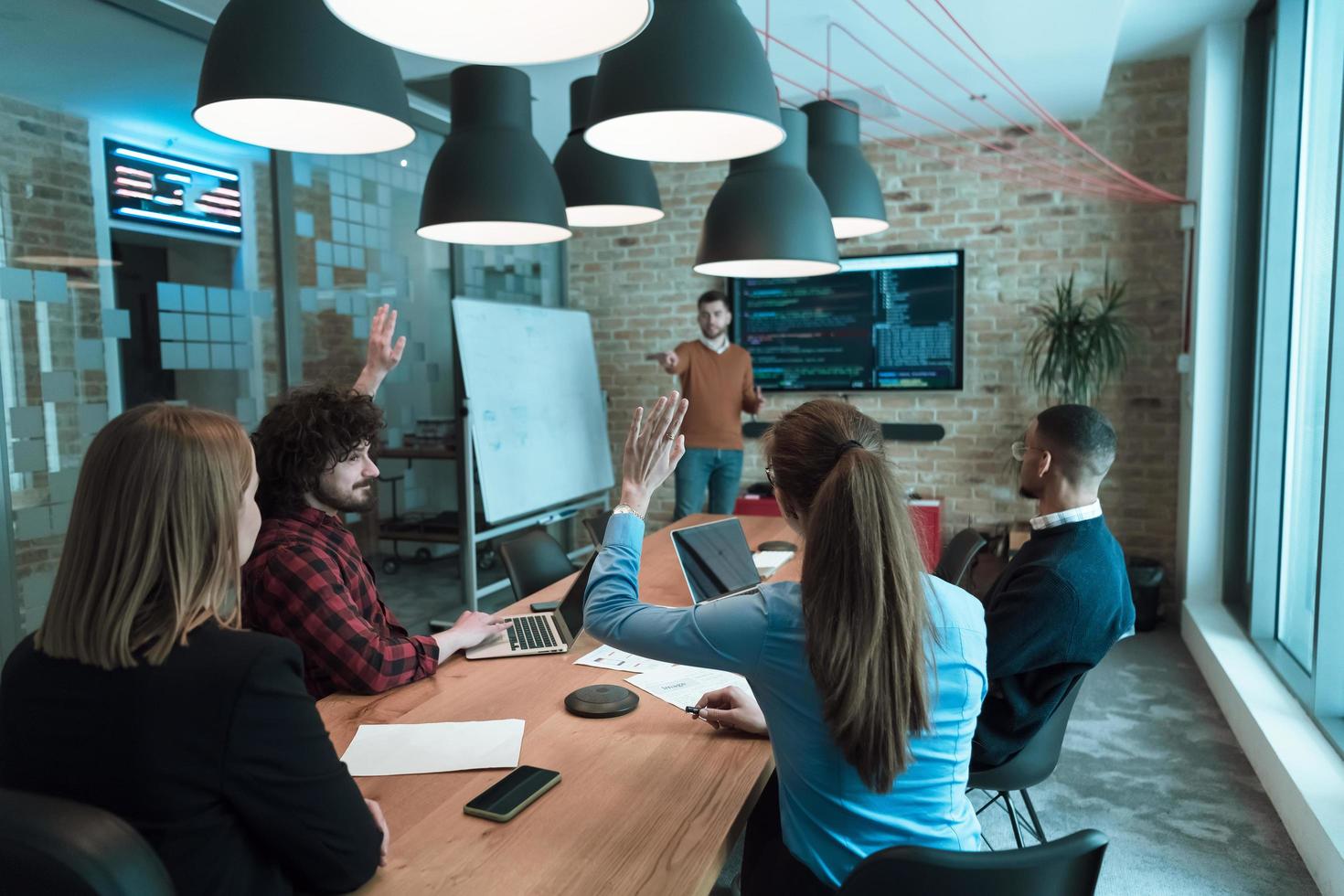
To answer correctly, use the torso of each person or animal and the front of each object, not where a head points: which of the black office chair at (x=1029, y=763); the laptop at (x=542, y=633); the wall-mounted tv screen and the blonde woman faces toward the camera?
the wall-mounted tv screen

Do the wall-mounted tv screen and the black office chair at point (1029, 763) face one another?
no

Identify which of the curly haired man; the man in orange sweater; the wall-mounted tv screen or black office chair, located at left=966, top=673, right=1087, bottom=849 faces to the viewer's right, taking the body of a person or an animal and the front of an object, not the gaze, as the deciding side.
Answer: the curly haired man

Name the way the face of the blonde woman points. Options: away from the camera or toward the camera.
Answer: away from the camera

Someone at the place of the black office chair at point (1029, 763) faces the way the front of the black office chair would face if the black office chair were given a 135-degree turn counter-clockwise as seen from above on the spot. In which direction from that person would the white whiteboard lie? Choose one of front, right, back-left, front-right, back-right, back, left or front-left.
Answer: back

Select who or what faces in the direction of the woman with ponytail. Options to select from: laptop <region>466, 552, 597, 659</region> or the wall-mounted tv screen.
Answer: the wall-mounted tv screen

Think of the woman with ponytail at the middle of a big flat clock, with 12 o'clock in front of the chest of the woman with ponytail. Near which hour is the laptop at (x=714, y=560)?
The laptop is roughly at 1 o'clock from the woman with ponytail.

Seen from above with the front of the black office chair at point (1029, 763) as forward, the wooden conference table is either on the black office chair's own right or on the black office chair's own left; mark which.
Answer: on the black office chair's own left

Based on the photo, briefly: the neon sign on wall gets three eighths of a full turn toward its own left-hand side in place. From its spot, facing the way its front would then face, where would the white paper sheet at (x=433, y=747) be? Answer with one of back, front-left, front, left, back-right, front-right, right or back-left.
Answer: back

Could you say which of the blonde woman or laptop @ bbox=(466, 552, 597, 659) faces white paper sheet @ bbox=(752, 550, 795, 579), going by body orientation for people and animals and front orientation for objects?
the blonde woman

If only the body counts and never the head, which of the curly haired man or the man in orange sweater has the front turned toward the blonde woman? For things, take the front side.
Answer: the man in orange sweater

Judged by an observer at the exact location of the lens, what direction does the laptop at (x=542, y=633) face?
facing to the left of the viewer

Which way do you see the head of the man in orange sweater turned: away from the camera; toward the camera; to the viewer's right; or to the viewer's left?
toward the camera

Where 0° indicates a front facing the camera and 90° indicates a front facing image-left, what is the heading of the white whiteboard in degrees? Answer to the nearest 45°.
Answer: approximately 315°

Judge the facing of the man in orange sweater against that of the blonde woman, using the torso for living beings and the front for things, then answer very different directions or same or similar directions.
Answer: very different directions

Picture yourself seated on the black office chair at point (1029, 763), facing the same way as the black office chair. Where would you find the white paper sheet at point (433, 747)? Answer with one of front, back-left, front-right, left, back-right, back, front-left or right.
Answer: front-left

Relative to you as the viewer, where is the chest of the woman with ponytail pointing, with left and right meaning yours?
facing away from the viewer and to the left of the viewer

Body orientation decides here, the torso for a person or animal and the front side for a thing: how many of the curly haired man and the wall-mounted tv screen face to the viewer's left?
0

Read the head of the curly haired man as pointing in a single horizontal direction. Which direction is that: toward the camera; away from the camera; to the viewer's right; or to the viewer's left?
to the viewer's right

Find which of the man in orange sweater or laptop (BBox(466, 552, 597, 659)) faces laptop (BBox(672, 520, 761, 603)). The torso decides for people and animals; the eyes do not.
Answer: the man in orange sweater

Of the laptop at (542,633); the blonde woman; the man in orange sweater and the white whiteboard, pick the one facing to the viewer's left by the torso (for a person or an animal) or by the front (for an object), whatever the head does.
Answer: the laptop

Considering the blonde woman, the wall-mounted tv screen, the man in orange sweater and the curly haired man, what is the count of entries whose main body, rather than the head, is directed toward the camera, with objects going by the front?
2
